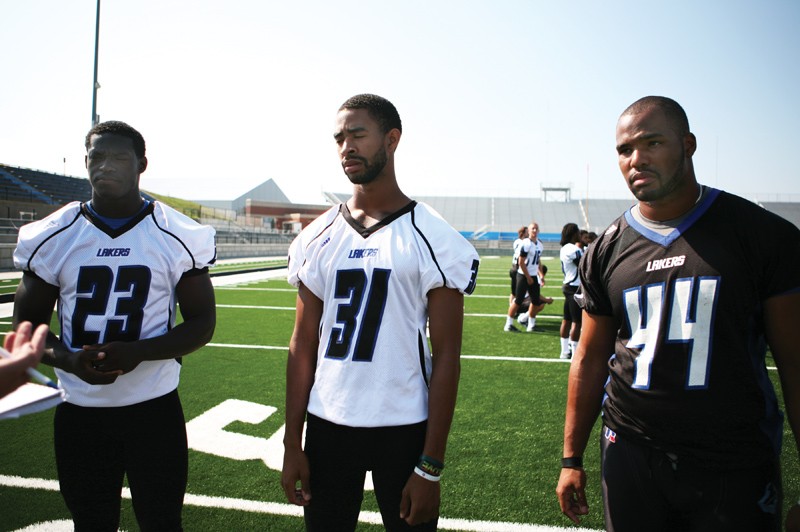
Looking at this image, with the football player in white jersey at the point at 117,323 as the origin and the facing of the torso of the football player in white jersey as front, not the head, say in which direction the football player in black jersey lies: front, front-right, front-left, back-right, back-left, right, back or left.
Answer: front-left

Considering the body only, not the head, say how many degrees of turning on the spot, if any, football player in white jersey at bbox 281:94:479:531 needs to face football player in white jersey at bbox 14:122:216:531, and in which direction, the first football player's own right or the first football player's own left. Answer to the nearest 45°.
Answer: approximately 45° to the first football player's own right

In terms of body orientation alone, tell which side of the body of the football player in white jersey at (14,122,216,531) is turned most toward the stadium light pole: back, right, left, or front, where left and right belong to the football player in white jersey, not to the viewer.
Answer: back

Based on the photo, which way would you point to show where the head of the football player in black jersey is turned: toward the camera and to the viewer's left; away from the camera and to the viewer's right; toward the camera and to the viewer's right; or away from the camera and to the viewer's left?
toward the camera and to the viewer's left
